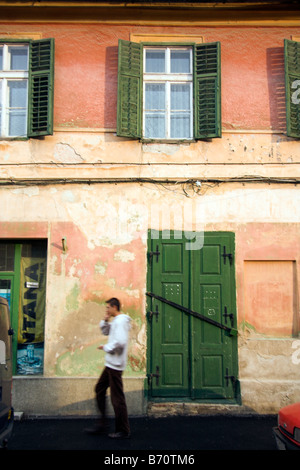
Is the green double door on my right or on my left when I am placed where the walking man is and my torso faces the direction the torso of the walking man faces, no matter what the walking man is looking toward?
on my right

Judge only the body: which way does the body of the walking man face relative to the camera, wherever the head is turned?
to the viewer's left

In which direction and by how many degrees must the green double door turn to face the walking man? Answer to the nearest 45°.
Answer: approximately 45° to its right

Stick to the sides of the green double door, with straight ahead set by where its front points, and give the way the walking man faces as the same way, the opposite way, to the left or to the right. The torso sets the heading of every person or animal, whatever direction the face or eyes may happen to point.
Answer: to the right

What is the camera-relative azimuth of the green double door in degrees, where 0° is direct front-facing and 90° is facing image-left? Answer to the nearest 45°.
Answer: approximately 0°

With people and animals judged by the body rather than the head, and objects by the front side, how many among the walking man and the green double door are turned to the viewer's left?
1
